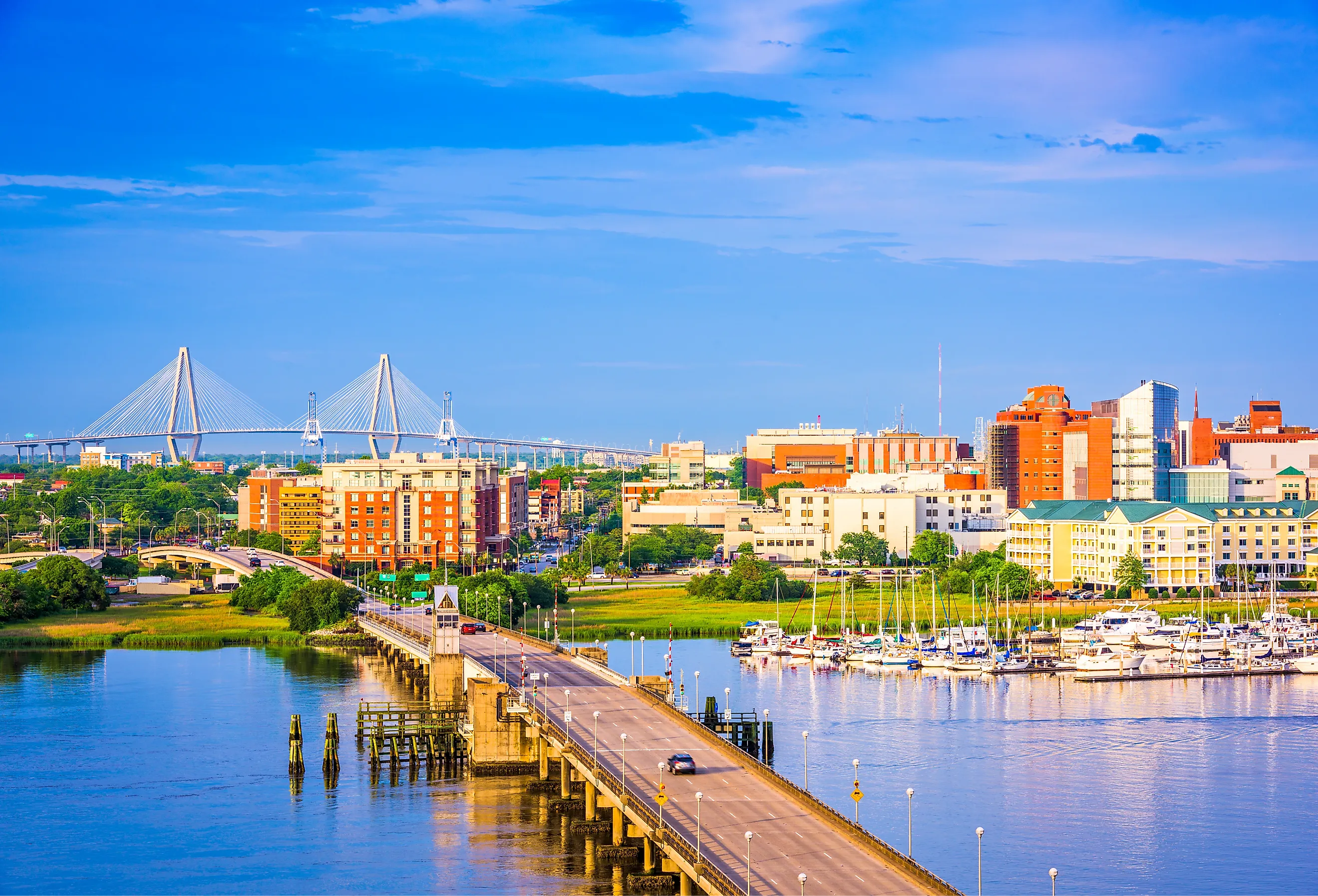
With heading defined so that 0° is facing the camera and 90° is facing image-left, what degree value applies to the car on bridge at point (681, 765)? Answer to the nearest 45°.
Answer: approximately 135°

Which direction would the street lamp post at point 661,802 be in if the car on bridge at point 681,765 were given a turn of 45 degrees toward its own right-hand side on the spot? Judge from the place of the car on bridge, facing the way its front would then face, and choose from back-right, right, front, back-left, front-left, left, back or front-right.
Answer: back

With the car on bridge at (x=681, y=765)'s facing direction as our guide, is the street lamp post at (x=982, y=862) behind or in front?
behind

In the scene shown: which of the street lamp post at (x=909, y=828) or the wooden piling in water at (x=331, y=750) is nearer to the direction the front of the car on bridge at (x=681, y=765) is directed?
the wooden piling in water
